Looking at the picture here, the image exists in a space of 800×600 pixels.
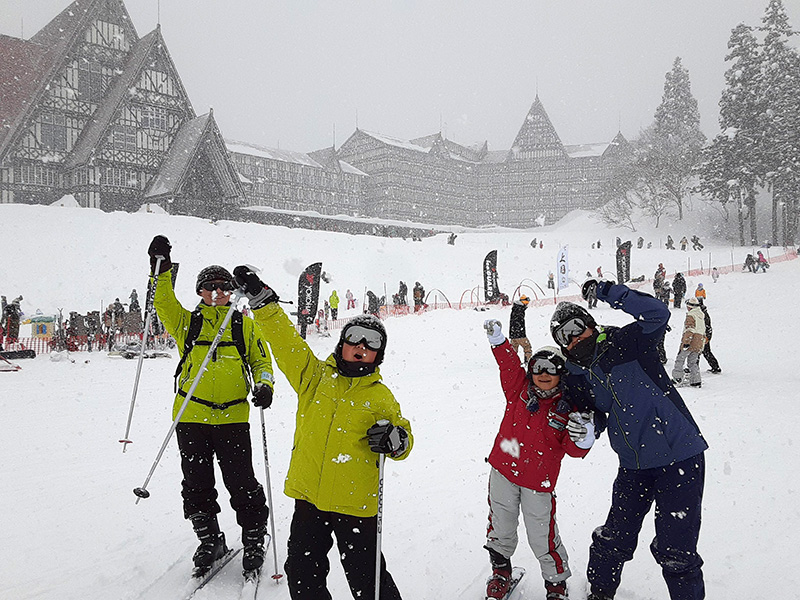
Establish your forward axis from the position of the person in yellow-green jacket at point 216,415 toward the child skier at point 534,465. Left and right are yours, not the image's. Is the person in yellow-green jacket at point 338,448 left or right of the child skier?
right

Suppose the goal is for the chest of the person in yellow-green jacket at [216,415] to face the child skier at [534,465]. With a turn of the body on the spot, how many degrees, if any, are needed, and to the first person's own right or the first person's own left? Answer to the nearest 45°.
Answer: approximately 45° to the first person's own left

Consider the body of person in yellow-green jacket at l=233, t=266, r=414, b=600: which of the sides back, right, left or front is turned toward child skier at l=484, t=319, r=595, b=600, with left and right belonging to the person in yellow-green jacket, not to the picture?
left

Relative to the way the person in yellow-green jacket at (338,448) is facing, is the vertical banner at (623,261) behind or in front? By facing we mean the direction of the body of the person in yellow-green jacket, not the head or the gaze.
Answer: behind

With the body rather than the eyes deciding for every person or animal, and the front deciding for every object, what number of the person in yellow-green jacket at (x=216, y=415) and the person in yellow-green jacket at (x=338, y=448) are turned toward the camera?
2
